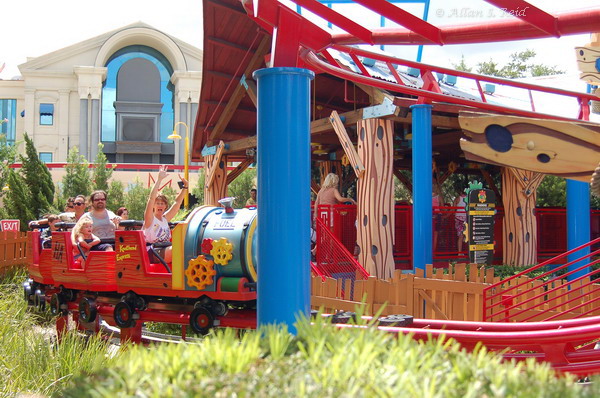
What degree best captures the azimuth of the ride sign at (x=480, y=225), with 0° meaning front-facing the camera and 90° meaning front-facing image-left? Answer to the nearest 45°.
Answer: approximately 0°

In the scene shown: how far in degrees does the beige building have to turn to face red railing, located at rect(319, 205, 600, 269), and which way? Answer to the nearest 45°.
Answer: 0° — it already faces it

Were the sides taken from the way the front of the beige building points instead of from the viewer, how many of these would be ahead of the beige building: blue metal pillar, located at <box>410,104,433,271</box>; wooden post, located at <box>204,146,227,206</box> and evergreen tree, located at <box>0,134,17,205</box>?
3

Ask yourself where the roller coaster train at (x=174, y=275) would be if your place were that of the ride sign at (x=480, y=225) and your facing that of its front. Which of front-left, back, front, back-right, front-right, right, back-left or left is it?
front-right

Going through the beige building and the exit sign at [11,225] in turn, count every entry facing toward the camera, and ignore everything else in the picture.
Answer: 2

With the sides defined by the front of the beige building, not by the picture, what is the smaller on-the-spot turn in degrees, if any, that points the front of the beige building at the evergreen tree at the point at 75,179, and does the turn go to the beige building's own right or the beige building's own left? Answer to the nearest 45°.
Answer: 0° — it already faces it

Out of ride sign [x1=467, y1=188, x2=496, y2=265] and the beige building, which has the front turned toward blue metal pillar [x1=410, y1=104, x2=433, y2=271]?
the beige building
